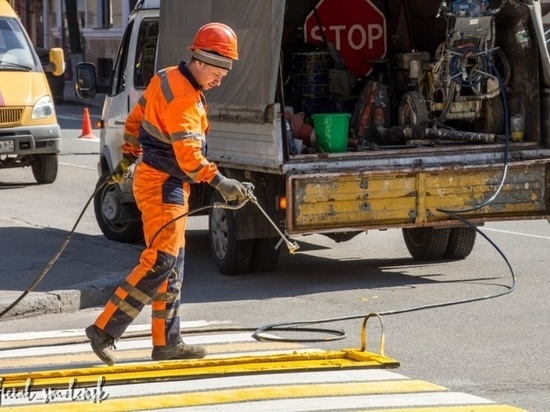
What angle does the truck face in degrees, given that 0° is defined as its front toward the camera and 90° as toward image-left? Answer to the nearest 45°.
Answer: approximately 135°

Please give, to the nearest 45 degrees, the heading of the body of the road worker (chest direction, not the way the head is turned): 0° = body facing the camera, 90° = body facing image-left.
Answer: approximately 270°

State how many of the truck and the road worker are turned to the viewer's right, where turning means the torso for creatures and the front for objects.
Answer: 1

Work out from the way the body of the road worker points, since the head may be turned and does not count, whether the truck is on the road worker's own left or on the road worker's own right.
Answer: on the road worker's own left
